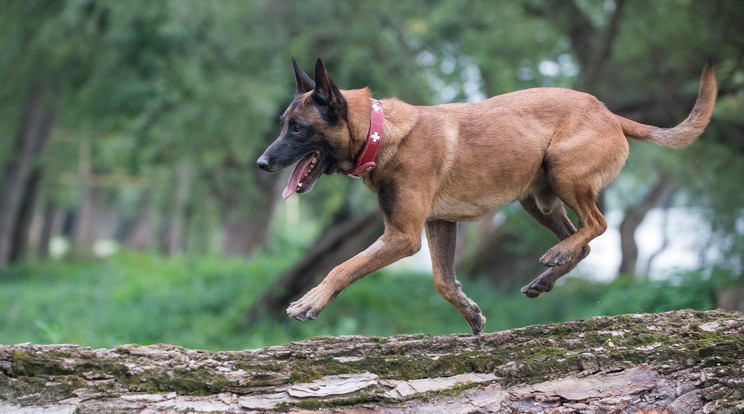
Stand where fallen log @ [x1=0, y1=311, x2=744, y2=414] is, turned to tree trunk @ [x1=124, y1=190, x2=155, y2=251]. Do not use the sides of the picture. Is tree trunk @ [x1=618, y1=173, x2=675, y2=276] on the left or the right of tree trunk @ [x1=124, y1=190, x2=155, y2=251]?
right

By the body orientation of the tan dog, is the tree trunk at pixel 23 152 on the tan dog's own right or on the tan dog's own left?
on the tan dog's own right

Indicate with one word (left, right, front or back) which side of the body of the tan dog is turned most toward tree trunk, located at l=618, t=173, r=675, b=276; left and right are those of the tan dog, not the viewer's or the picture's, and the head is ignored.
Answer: right

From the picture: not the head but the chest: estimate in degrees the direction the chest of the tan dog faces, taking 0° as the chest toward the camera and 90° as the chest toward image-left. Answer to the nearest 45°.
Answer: approximately 90°

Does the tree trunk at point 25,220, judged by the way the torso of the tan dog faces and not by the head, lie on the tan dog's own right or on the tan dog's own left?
on the tan dog's own right

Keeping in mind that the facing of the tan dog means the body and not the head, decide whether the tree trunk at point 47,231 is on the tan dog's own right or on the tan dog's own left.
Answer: on the tan dog's own right
